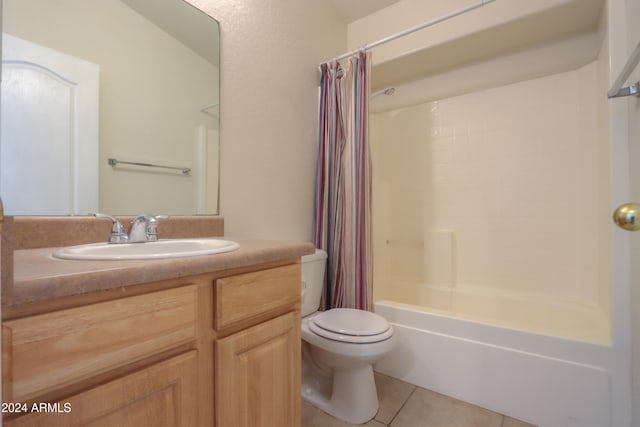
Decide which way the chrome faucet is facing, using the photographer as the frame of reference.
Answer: facing the viewer and to the right of the viewer

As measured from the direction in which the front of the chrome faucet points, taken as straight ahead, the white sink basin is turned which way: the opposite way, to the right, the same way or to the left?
the same way

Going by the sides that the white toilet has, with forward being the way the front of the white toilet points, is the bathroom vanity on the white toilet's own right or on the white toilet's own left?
on the white toilet's own right

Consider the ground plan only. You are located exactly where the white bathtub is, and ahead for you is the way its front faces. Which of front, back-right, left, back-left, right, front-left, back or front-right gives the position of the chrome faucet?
front

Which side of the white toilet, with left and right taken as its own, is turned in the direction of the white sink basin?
right

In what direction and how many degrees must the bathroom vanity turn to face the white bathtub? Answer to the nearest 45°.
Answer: approximately 45° to its left

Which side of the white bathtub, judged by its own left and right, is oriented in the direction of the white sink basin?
front

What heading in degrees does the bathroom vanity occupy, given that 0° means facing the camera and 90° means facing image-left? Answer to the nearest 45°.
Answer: approximately 315°

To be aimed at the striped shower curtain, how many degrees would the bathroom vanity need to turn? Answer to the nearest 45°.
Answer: approximately 90° to its left
